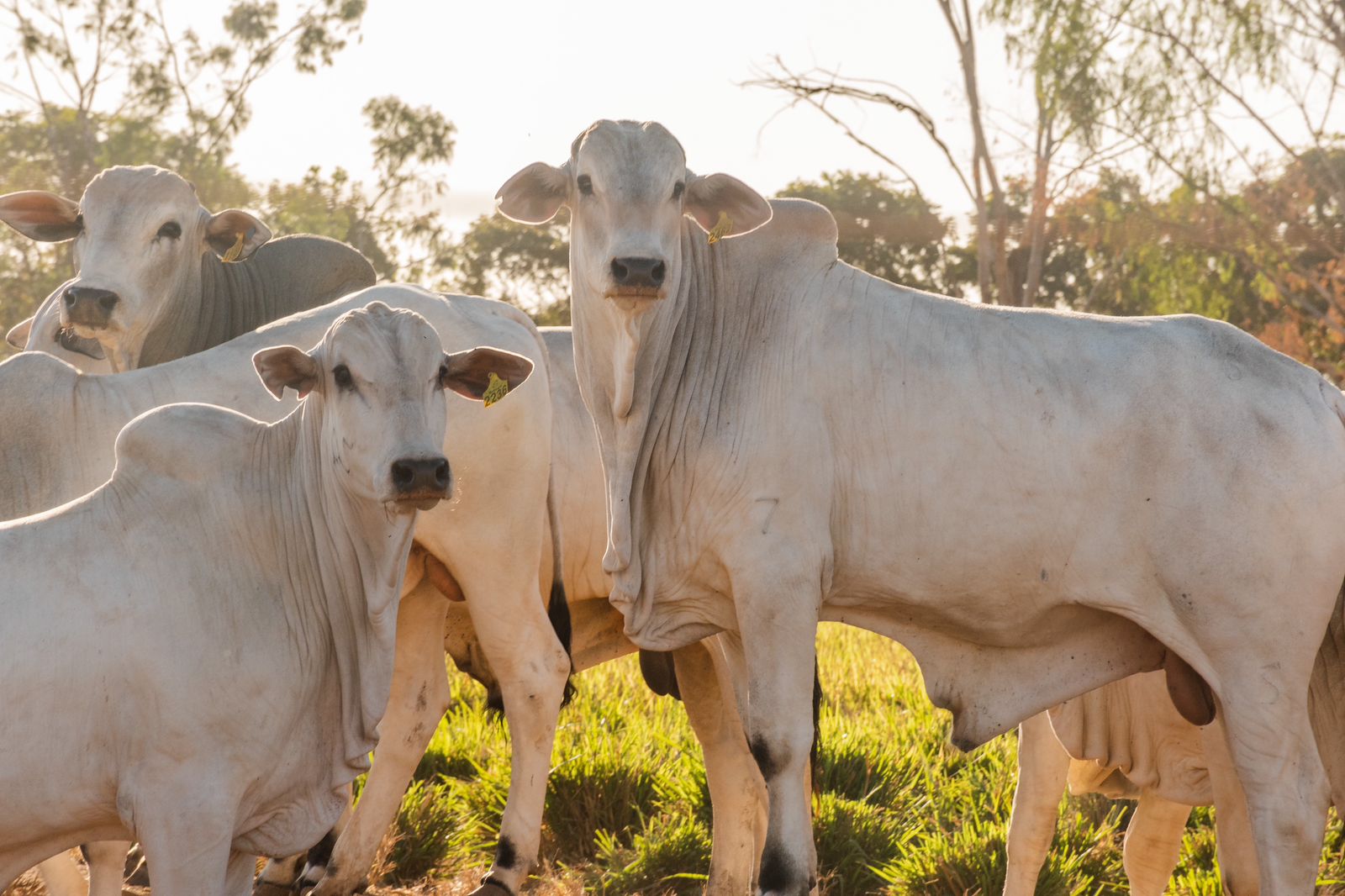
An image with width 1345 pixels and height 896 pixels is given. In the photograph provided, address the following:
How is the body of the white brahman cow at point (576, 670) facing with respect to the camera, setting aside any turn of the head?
to the viewer's left

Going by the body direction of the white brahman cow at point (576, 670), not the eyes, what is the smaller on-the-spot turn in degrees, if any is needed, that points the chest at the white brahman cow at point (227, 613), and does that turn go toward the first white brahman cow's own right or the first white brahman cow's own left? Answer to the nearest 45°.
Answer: approximately 45° to the first white brahman cow's own left

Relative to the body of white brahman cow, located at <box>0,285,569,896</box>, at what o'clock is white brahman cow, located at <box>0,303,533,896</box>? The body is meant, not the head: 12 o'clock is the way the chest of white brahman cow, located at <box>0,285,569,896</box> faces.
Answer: white brahman cow, located at <box>0,303,533,896</box> is roughly at 10 o'clock from white brahman cow, located at <box>0,285,569,896</box>.

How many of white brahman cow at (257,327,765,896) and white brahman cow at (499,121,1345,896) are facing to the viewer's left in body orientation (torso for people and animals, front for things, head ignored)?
2

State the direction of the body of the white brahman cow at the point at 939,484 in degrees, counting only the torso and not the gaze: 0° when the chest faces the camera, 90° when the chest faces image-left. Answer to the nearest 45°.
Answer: approximately 90°

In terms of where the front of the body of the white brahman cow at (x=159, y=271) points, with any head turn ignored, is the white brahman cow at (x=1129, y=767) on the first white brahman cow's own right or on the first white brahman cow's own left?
on the first white brahman cow's own left
